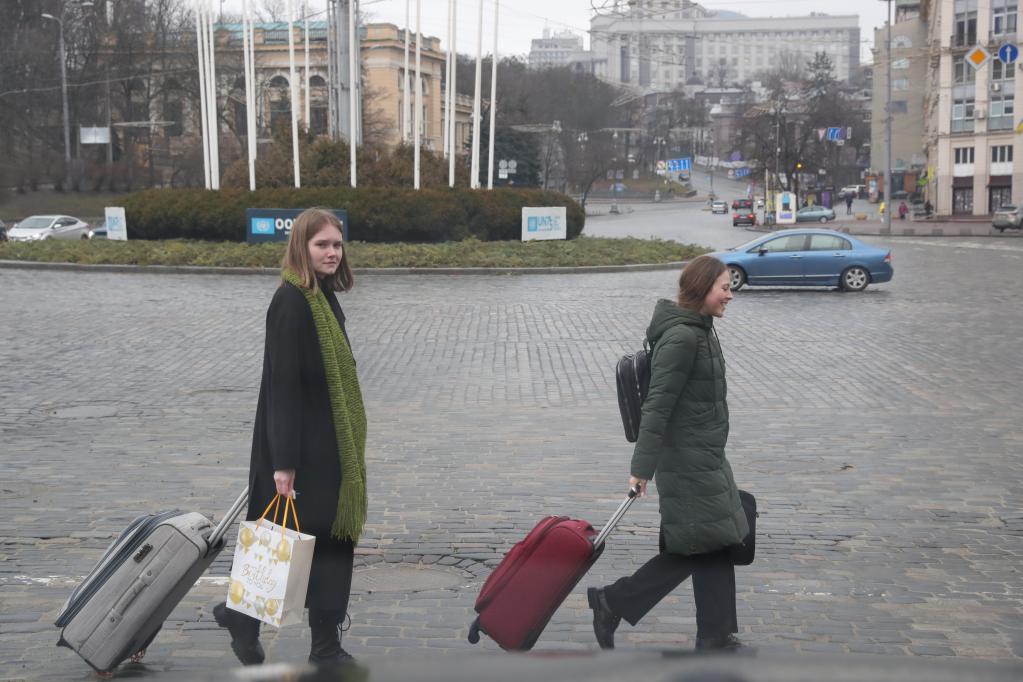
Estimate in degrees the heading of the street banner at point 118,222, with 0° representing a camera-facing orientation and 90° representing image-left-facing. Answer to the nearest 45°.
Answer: approximately 0°

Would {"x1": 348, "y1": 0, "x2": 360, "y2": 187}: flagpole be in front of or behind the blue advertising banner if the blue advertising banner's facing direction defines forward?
behind

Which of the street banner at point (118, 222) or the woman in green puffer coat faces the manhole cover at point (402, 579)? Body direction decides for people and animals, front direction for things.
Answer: the street banner

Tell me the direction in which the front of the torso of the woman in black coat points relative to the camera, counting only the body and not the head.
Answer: to the viewer's right

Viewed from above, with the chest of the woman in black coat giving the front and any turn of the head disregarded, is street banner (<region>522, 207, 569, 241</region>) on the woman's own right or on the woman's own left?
on the woman's own left

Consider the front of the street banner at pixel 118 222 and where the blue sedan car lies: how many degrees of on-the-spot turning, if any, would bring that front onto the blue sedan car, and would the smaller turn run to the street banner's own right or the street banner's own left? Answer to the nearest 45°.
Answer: approximately 45° to the street banner's own left

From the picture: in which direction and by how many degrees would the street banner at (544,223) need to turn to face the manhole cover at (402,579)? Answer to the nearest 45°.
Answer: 0° — it already faces it

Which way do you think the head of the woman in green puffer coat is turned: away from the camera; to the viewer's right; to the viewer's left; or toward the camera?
to the viewer's right

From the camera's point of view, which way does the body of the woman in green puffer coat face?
to the viewer's right

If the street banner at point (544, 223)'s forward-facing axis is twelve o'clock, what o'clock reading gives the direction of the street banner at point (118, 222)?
the street banner at point (118, 222) is roughly at 3 o'clock from the street banner at point (544, 223).

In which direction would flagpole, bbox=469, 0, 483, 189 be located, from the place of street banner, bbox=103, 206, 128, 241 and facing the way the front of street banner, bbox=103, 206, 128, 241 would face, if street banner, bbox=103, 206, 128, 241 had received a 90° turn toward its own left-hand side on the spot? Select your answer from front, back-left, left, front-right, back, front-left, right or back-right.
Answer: front

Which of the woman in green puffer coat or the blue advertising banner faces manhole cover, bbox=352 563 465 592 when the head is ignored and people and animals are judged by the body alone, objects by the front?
the blue advertising banner
